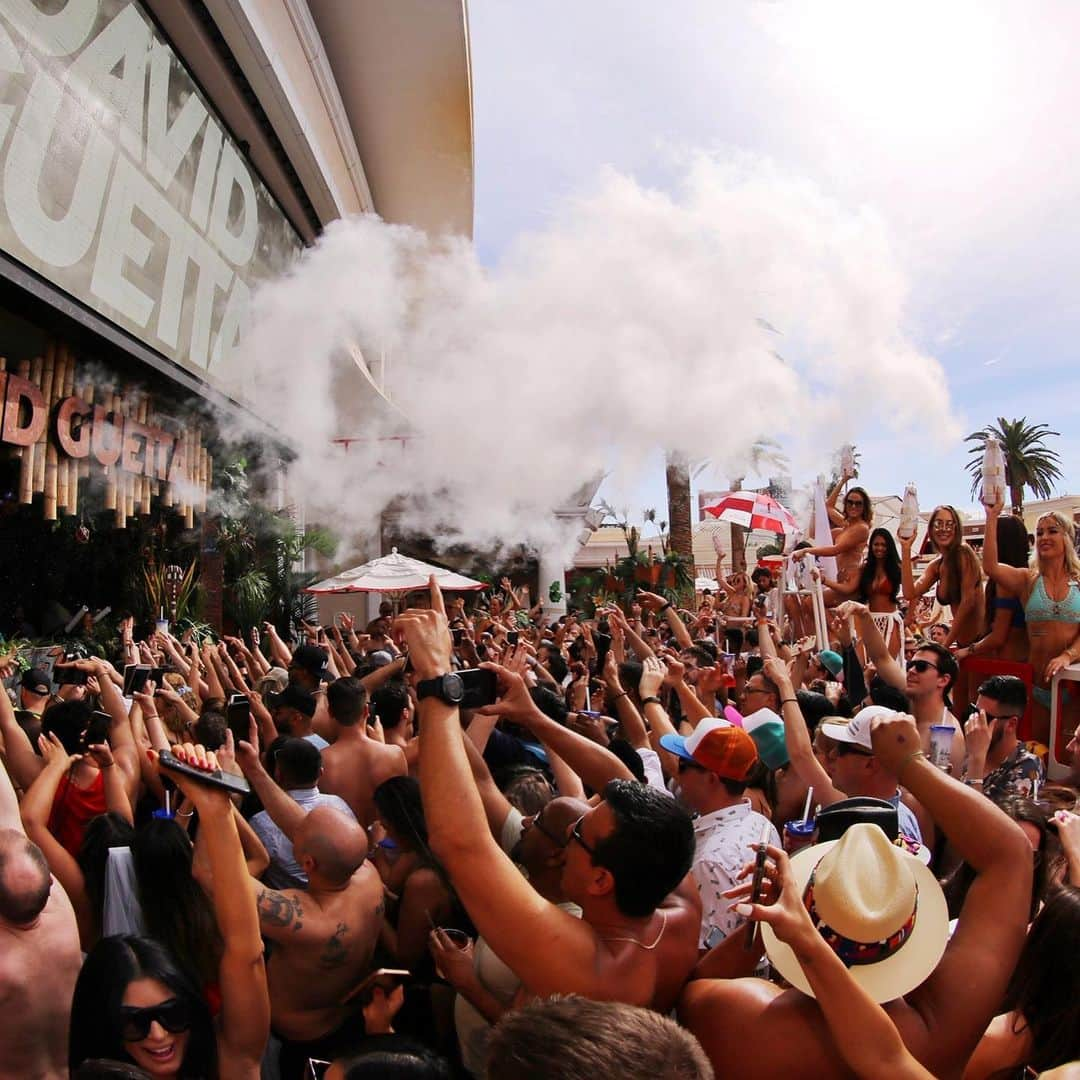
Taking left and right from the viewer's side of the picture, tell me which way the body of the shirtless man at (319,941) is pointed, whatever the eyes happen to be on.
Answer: facing away from the viewer and to the left of the viewer

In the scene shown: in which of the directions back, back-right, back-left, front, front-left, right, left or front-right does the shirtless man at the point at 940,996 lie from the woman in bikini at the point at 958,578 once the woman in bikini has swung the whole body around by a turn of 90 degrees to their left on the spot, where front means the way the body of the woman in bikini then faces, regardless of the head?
front-right

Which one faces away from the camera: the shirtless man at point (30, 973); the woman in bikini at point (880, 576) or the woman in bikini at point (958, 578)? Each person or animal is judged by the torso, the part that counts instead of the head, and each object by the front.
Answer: the shirtless man

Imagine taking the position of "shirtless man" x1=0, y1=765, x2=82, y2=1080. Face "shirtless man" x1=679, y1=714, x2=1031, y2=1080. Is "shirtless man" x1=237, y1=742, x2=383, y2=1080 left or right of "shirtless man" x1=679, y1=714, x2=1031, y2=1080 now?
left

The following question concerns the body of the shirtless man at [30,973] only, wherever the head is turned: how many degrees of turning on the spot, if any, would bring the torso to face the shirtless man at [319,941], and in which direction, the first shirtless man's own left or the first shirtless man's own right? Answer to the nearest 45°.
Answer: approximately 90° to the first shirtless man's own right

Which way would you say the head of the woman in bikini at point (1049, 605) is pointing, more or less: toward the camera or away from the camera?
toward the camera

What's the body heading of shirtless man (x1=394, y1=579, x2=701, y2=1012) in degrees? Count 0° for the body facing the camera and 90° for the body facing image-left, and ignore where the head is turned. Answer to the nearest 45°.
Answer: approximately 135°

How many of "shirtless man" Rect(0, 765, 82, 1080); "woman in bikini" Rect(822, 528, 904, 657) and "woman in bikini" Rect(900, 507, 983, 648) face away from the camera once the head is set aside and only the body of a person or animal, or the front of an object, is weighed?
1

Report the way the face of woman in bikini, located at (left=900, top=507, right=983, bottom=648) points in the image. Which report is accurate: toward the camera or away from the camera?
toward the camera

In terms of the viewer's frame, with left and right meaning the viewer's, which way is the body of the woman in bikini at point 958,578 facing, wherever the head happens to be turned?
facing the viewer and to the left of the viewer

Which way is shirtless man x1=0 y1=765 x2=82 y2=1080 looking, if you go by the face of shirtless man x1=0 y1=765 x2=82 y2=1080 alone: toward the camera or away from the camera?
away from the camera

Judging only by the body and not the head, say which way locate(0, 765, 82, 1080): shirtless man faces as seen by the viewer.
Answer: away from the camera

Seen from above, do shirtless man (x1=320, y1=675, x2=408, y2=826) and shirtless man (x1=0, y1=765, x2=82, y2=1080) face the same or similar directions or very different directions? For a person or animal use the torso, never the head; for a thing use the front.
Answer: same or similar directions

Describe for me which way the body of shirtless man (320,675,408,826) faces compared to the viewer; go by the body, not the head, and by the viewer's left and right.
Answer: facing away from the viewer
